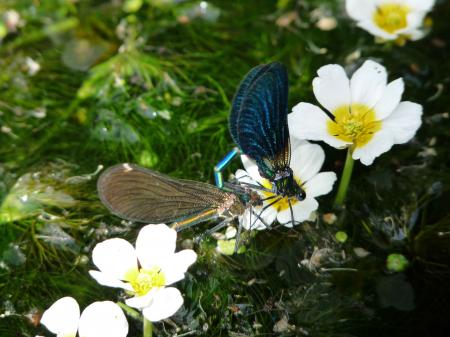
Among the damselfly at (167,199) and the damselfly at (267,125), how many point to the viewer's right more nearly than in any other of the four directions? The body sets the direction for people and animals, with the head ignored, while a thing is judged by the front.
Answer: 2

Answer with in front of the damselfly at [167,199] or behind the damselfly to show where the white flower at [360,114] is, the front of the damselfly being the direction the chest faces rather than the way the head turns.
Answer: in front

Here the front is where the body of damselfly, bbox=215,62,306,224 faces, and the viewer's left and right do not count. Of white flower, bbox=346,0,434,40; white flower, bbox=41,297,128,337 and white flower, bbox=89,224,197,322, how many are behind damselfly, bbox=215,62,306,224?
2

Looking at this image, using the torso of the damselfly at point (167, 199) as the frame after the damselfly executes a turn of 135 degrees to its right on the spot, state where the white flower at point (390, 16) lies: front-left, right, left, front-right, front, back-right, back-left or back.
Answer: back-left

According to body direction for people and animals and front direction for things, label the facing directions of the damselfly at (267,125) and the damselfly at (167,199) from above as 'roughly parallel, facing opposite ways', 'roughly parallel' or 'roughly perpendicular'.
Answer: roughly parallel

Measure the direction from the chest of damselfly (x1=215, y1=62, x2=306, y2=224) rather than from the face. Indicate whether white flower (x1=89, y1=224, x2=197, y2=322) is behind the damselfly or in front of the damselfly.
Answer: behind

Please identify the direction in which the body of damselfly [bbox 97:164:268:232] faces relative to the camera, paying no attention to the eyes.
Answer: to the viewer's right

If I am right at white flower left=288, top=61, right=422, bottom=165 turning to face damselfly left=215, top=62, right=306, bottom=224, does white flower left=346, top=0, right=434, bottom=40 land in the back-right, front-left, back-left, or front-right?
back-right

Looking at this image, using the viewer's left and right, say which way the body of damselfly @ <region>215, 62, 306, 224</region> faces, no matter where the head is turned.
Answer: facing to the right of the viewer
